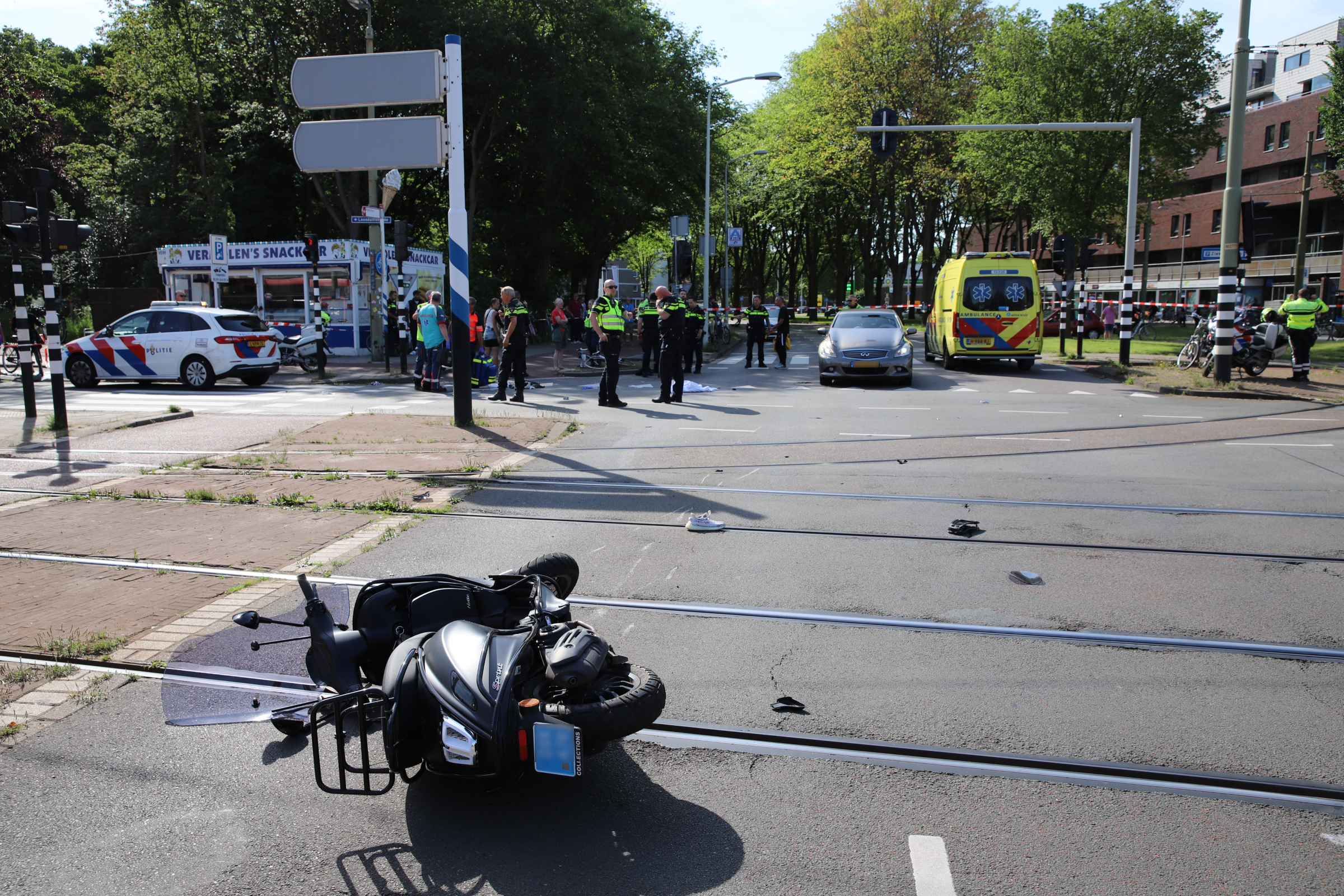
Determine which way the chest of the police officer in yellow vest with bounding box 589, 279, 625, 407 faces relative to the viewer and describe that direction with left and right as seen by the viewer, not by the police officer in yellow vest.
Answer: facing the viewer and to the right of the viewer

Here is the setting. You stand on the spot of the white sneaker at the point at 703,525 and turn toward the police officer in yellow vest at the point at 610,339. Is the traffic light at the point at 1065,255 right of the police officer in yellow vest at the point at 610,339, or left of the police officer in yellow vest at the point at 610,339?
right

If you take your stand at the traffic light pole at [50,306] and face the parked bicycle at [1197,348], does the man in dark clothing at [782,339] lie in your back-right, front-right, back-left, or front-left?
front-left

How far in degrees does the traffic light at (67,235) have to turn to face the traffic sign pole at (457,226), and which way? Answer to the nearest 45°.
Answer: approximately 45° to its right

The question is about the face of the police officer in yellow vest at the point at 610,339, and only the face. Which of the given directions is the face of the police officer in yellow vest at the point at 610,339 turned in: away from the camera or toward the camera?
toward the camera

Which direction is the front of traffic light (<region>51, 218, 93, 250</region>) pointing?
to the viewer's right

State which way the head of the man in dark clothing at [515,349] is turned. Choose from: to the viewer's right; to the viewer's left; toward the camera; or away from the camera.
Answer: to the viewer's left
